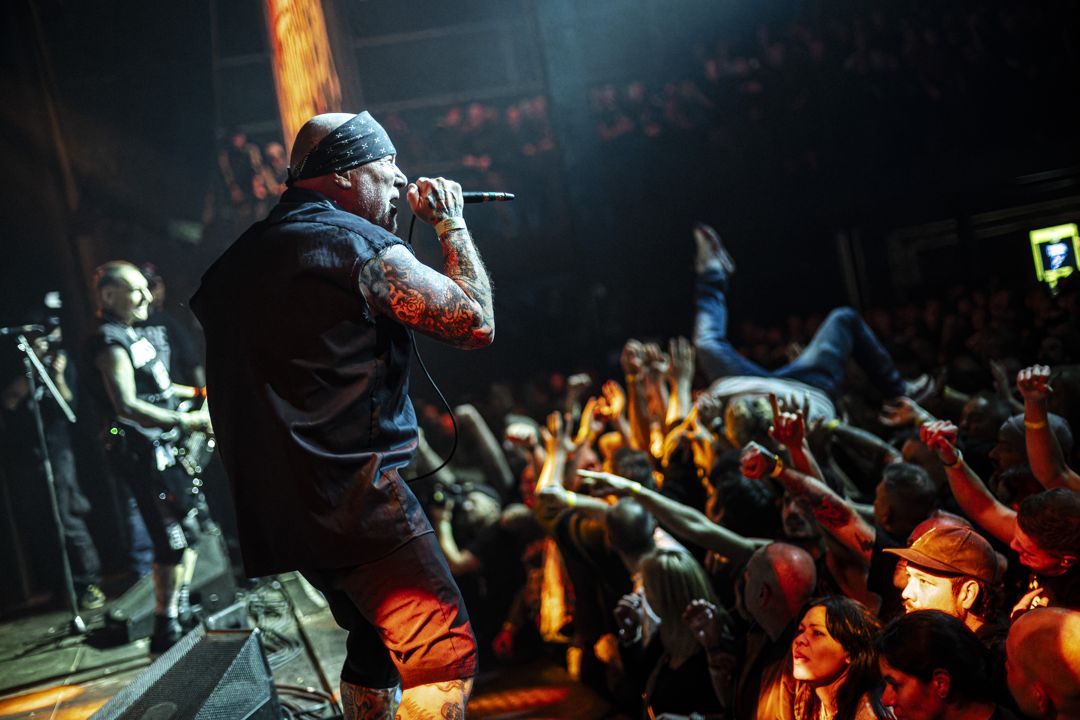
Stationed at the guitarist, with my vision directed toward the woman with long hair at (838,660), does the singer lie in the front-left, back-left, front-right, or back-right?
front-right

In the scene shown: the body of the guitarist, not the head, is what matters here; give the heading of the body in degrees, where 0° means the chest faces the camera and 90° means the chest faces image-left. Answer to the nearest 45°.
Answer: approximately 270°

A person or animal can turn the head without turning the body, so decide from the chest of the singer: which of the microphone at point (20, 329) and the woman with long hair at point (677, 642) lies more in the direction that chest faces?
the woman with long hair

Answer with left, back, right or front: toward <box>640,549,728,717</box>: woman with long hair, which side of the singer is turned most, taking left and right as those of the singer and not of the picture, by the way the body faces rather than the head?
front

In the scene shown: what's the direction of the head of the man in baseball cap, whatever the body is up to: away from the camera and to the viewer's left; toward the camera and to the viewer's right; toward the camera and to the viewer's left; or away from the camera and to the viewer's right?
toward the camera and to the viewer's left

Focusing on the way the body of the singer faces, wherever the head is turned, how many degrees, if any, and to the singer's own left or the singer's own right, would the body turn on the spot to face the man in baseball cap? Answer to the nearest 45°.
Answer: approximately 45° to the singer's own right

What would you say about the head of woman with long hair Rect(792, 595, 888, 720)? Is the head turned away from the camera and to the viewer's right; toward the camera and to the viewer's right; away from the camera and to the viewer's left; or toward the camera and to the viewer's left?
toward the camera and to the viewer's left

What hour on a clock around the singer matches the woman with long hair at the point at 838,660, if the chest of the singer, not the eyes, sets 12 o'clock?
The woman with long hair is roughly at 1 o'clock from the singer.

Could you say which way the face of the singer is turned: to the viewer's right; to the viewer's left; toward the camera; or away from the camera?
to the viewer's right

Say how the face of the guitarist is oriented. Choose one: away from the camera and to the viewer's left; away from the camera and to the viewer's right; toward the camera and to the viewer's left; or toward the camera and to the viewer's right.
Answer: toward the camera and to the viewer's right

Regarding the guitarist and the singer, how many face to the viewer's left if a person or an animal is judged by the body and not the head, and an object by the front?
0

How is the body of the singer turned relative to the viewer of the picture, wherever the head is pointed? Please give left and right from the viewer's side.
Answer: facing away from the viewer and to the right of the viewer
